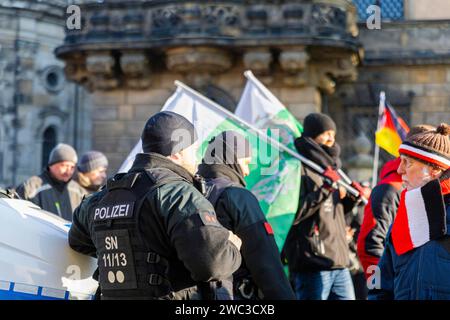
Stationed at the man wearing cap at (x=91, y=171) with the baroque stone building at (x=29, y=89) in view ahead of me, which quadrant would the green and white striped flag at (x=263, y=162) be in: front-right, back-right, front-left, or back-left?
back-right

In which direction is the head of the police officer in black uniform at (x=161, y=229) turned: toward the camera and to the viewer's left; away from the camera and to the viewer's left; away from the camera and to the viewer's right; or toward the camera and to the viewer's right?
away from the camera and to the viewer's right

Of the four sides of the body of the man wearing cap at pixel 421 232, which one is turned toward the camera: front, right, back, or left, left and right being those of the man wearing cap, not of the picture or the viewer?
left

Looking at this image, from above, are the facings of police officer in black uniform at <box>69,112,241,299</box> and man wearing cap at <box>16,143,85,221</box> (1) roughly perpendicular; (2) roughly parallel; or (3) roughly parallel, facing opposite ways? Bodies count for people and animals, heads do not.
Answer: roughly perpendicular

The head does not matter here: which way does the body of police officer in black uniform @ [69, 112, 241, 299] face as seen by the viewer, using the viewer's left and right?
facing away from the viewer and to the right of the viewer

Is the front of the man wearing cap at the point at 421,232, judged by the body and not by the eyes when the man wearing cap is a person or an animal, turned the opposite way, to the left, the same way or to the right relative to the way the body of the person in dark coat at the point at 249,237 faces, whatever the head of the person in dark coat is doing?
the opposite way

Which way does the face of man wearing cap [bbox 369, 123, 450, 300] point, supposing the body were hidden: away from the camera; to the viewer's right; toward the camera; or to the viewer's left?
to the viewer's left

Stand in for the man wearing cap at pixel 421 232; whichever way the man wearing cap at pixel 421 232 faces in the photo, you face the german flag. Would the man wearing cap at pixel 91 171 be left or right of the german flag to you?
left

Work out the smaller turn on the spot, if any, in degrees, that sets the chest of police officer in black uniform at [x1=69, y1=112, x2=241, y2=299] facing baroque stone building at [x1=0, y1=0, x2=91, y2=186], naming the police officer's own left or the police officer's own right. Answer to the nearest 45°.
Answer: approximately 45° to the police officer's own left
